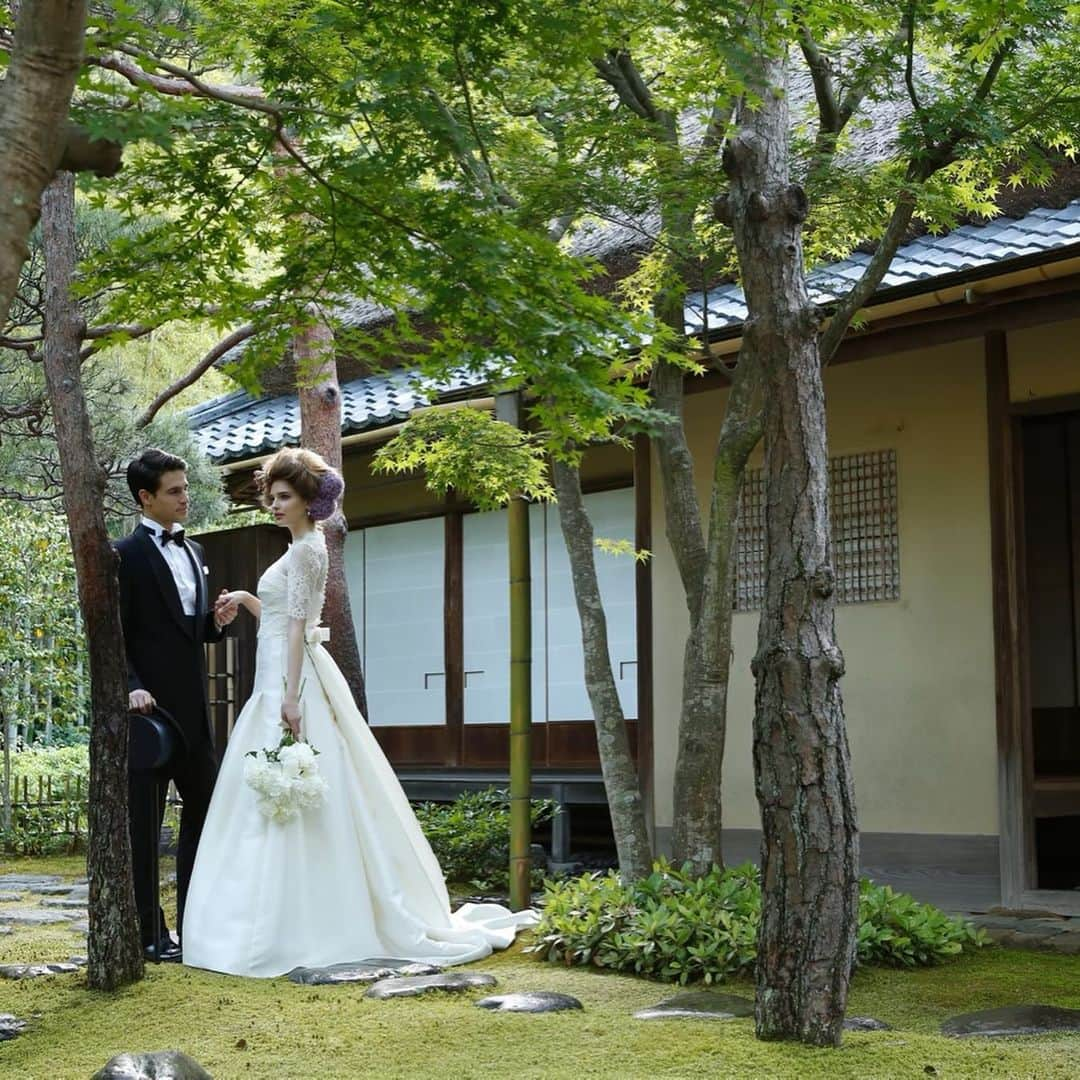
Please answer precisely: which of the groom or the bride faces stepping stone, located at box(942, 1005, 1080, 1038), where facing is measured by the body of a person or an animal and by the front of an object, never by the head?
the groom

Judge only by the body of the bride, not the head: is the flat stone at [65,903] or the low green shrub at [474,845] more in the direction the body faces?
the flat stone

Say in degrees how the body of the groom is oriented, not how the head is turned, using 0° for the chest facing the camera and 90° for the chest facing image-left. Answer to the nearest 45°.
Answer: approximately 315°

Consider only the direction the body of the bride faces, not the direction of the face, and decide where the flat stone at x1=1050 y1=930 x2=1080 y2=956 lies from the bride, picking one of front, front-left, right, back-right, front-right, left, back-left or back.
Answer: back

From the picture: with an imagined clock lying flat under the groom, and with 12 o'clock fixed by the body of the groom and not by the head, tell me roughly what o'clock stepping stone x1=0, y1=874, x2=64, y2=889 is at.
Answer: The stepping stone is roughly at 7 o'clock from the groom.

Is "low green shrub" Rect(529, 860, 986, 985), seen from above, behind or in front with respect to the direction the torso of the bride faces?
behind

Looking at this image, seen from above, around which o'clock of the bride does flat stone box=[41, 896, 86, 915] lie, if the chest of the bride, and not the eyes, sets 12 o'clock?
The flat stone is roughly at 2 o'clock from the bride.

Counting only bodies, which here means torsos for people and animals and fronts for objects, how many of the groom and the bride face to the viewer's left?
1

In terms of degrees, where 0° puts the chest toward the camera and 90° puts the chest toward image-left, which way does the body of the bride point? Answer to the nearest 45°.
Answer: approximately 90°

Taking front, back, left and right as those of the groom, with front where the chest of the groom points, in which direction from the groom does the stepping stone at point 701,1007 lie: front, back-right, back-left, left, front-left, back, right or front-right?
front

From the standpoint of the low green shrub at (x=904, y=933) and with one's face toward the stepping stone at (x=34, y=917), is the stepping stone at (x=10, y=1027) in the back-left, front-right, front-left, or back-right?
front-left

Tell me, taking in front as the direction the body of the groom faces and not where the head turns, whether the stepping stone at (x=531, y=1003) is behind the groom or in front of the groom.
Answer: in front

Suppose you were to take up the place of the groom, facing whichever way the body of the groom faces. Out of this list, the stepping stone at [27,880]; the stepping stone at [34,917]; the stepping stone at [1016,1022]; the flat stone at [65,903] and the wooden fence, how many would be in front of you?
1
